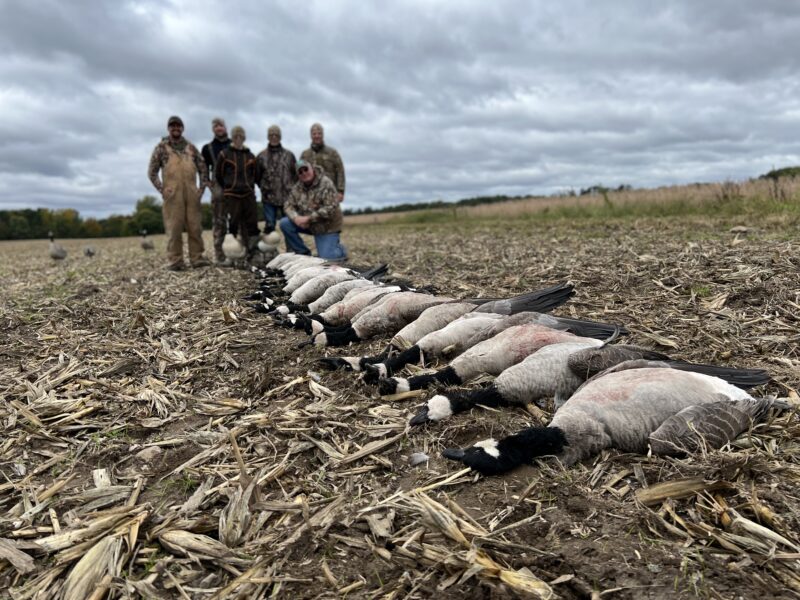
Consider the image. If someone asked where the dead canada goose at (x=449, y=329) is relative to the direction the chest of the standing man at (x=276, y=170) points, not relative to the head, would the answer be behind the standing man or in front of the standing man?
in front

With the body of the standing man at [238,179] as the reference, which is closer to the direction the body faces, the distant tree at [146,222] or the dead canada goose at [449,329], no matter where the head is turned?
the dead canada goose

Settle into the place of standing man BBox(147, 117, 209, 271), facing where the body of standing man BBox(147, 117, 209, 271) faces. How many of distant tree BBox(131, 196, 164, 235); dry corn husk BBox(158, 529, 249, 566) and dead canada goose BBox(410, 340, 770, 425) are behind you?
1

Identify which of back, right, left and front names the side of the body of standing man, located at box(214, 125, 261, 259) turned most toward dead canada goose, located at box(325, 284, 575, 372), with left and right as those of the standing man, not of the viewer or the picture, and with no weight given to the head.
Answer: front

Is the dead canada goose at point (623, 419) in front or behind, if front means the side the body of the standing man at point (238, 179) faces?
in front

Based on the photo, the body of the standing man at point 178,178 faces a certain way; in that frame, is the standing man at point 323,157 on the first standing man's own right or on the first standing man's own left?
on the first standing man's own left

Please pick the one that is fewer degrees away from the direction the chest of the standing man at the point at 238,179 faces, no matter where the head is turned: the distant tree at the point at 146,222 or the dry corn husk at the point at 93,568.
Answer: the dry corn husk

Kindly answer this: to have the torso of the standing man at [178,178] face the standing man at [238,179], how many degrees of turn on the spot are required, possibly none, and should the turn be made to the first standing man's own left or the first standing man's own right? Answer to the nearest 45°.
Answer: approximately 90° to the first standing man's own left

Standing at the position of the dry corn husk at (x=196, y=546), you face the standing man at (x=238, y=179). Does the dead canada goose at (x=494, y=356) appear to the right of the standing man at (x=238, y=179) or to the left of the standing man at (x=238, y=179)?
right

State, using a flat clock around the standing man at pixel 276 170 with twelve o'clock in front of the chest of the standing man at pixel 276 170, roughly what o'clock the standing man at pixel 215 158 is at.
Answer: the standing man at pixel 215 158 is roughly at 3 o'clock from the standing man at pixel 276 170.
